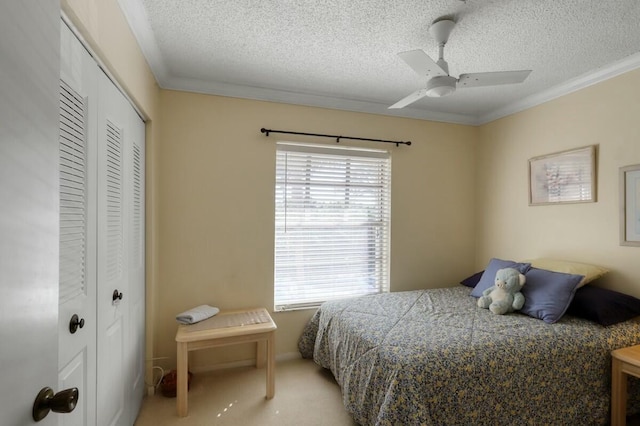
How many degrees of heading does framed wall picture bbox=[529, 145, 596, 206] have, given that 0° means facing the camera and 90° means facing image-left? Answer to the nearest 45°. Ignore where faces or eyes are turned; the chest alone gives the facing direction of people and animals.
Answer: approximately 45°

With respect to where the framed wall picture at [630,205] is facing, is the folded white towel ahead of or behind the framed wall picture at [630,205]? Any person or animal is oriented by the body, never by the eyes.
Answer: ahead

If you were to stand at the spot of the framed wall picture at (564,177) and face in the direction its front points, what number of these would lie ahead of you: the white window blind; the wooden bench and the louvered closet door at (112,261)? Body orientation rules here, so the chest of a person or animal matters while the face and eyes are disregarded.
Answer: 3

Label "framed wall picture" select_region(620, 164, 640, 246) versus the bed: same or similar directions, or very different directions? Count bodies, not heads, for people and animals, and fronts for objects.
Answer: same or similar directions

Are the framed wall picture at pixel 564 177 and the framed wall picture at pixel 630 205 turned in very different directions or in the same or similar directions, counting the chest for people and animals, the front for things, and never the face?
same or similar directions

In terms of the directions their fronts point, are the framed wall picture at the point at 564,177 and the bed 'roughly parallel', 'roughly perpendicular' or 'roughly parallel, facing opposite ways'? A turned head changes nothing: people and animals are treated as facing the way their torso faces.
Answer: roughly parallel

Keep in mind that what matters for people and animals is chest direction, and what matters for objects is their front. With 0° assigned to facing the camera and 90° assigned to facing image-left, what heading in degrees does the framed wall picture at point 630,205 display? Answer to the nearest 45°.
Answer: approximately 45°

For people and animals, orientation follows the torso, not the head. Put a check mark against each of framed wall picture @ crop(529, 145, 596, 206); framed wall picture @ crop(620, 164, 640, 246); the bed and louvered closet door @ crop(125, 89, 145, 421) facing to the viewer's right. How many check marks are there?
1

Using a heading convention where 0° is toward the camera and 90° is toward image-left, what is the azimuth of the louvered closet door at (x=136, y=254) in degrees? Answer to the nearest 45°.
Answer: approximately 270°

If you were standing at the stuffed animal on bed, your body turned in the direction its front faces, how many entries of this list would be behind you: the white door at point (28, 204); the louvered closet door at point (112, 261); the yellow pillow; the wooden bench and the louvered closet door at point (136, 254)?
1

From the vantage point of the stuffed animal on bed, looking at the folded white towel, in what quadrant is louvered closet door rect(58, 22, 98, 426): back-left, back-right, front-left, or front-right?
front-left

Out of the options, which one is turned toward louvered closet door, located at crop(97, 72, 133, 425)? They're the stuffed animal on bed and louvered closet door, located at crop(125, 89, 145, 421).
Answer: the stuffed animal on bed

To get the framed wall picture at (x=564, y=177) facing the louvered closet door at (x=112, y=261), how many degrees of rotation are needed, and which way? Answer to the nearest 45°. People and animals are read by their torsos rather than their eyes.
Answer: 0° — it already faces it
